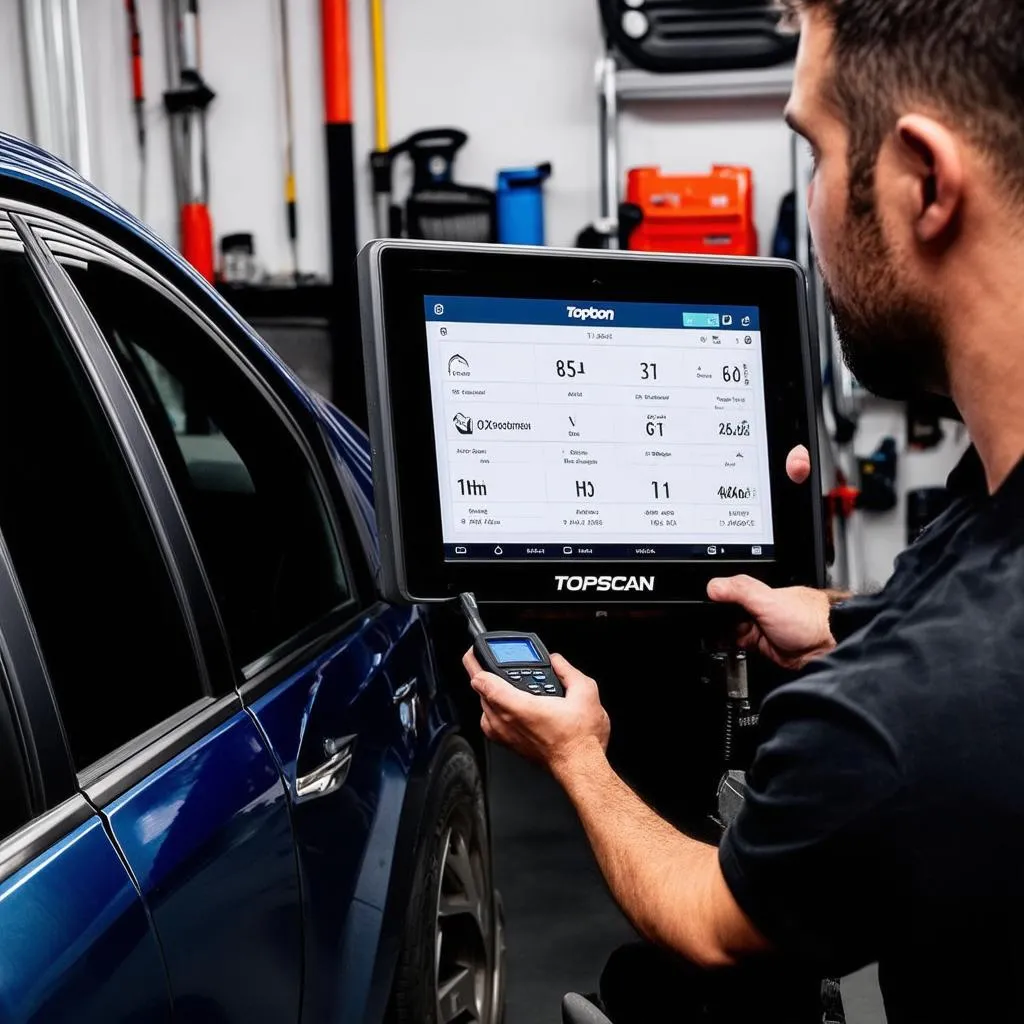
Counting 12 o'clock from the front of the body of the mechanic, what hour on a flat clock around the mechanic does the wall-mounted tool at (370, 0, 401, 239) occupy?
The wall-mounted tool is roughly at 1 o'clock from the mechanic.

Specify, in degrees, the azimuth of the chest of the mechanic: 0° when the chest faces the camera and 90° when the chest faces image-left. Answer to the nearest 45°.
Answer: approximately 135°

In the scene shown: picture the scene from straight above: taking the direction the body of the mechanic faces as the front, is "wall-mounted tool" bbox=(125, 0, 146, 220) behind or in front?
in front

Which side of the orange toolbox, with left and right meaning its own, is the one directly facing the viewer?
front

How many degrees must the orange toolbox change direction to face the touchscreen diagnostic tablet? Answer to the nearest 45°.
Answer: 0° — it already faces it

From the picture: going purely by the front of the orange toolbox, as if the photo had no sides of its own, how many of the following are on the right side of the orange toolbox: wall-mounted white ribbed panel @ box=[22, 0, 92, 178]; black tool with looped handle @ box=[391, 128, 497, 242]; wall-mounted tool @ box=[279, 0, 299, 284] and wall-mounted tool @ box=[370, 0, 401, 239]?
4

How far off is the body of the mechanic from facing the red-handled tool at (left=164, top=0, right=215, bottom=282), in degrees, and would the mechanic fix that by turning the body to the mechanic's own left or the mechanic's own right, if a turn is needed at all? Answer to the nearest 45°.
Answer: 0° — they already face it

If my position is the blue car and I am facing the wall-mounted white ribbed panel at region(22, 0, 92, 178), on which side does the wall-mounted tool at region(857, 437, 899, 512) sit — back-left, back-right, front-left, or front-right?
front-right

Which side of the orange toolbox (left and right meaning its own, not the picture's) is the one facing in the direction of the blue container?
right

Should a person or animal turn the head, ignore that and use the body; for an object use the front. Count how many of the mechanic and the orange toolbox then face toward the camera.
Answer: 1

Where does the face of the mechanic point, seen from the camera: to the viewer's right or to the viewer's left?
to the viewer's left
